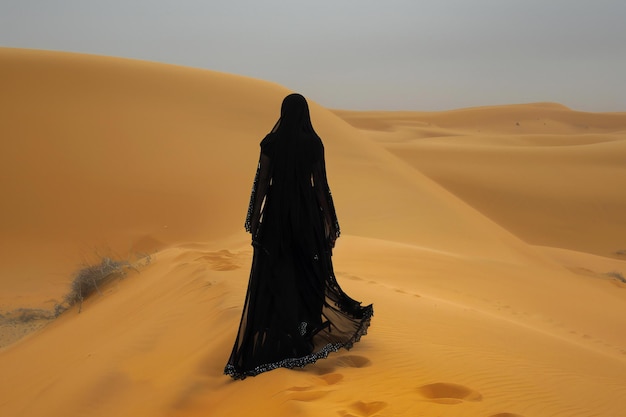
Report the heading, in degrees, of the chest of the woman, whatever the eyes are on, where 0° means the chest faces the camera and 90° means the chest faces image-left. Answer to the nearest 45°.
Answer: approximately 180°

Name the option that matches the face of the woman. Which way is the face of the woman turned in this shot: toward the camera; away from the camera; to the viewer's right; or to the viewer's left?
away from the camera

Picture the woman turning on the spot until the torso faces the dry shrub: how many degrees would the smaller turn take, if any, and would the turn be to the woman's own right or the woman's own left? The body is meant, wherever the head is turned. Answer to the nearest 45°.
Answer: approximately 45° to the woman's own left
